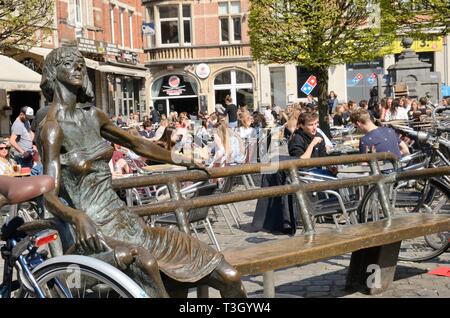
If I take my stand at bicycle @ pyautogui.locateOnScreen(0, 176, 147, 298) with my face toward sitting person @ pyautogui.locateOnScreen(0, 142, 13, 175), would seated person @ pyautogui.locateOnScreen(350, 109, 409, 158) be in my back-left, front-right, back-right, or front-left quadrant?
front-right

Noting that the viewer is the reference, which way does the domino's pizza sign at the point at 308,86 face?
facing the viewer

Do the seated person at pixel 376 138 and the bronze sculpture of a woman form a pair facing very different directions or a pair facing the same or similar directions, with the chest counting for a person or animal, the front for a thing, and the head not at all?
very different directions

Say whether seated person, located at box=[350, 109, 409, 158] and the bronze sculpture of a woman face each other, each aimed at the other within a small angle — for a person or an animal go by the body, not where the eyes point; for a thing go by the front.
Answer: no

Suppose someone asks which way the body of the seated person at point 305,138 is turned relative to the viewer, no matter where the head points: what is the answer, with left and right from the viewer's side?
facing the viewer and to the right of the viewer

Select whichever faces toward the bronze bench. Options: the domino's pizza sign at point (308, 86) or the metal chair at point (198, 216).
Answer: the domino's pizza sign

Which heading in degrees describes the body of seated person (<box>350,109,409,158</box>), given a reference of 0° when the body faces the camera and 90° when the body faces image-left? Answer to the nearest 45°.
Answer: approximately 135°

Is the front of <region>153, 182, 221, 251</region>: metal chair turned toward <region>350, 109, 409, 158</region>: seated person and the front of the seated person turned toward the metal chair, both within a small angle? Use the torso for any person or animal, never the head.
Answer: no

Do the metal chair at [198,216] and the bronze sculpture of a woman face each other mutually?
no

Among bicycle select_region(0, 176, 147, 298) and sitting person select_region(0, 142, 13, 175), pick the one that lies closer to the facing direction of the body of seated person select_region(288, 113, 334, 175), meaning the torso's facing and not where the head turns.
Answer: the bicycle

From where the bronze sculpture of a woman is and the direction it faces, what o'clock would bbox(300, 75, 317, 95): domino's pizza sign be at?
The domino's pizza sign is roughly at 8 o'clock from the bronze sculpture of a woman.

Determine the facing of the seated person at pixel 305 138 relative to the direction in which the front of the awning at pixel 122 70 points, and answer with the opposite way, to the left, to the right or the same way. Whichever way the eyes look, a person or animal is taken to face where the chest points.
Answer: the same way

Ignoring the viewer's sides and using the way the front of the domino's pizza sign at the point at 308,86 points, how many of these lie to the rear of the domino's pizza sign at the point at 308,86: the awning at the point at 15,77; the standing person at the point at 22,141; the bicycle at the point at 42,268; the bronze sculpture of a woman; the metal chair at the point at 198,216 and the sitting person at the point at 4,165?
0

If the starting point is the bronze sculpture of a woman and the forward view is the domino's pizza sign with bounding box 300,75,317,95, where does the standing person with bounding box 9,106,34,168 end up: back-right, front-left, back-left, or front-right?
front-left

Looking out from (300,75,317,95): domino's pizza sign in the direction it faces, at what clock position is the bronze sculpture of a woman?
The bronze sculpture of a woman is roughly at 12 o'clock from the domino's pizza sign.

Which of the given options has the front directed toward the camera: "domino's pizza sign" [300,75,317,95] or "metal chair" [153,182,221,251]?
the domino's pizza sign
